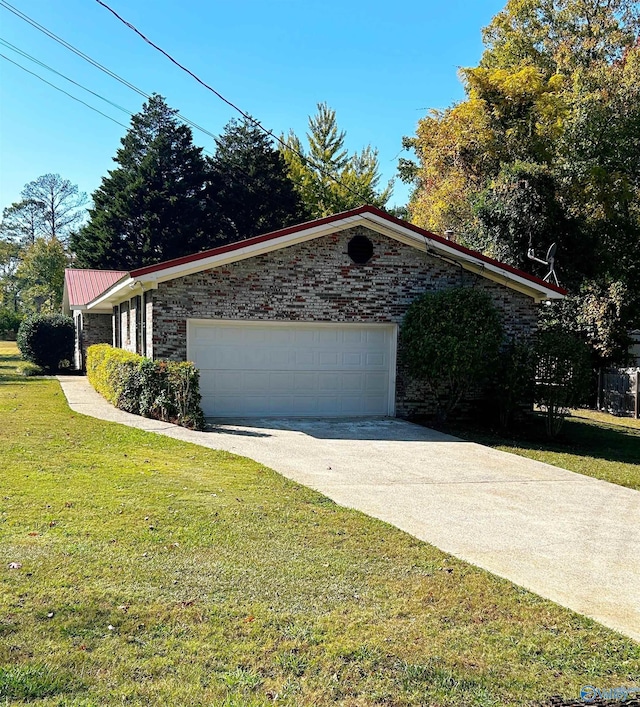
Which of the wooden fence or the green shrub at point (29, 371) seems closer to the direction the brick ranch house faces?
the green shrub

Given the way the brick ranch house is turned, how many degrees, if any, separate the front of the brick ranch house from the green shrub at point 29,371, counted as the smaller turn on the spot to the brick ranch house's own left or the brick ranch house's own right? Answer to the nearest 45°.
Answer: approximately 45° to the brick ranch house's own right

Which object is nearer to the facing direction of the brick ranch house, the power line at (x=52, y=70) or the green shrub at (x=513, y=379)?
the power line

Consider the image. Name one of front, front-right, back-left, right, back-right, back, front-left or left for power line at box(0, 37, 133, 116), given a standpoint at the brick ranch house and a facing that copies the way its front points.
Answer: front

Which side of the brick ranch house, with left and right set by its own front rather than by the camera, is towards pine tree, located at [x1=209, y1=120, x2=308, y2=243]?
right

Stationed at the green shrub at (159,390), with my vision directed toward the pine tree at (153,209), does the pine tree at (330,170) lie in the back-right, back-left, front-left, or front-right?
front-right

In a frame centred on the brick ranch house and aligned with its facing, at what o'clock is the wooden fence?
The wooden fence is roughly at 5 o'clock from the brick ranch house.

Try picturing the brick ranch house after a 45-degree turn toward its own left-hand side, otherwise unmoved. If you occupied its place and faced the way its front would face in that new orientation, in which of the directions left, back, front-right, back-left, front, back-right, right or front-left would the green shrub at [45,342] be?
right

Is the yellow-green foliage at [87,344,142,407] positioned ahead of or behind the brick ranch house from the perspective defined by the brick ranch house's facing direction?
ahead

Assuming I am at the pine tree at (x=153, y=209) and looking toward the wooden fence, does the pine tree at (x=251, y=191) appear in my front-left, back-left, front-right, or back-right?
front-left

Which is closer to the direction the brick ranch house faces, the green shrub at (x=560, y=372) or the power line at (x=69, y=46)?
the power line

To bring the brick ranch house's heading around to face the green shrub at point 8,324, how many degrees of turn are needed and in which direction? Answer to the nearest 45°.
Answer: approximately 45° to its right

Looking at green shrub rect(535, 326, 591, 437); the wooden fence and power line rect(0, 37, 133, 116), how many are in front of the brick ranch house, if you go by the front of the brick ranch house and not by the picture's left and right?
1

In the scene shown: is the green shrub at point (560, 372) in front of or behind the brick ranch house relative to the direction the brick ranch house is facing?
behind

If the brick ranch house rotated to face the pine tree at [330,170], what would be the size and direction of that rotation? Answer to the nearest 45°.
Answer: approximately 90° to its right
